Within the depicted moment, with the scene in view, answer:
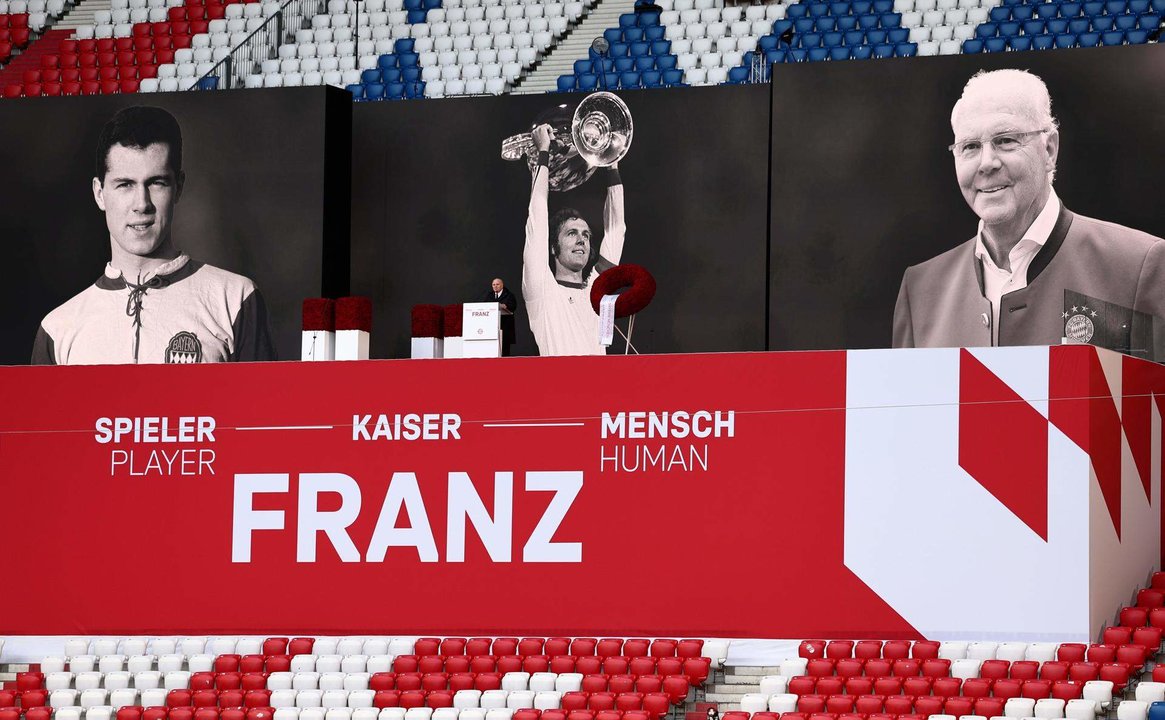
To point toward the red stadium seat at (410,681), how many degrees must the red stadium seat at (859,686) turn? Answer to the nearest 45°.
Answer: approximately 90° to its right

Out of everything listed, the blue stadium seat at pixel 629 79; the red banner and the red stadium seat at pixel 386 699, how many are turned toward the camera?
3

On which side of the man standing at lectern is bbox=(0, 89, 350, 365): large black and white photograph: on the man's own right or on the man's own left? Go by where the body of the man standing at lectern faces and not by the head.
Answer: on the man's own right

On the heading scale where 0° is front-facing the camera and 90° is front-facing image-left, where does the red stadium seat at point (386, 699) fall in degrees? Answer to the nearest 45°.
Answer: approximately 0°

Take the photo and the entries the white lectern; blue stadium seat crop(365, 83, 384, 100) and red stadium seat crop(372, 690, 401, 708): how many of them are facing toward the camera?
3

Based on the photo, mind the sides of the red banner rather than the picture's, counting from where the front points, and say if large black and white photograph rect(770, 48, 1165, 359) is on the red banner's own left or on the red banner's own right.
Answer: on the red banner's own left
